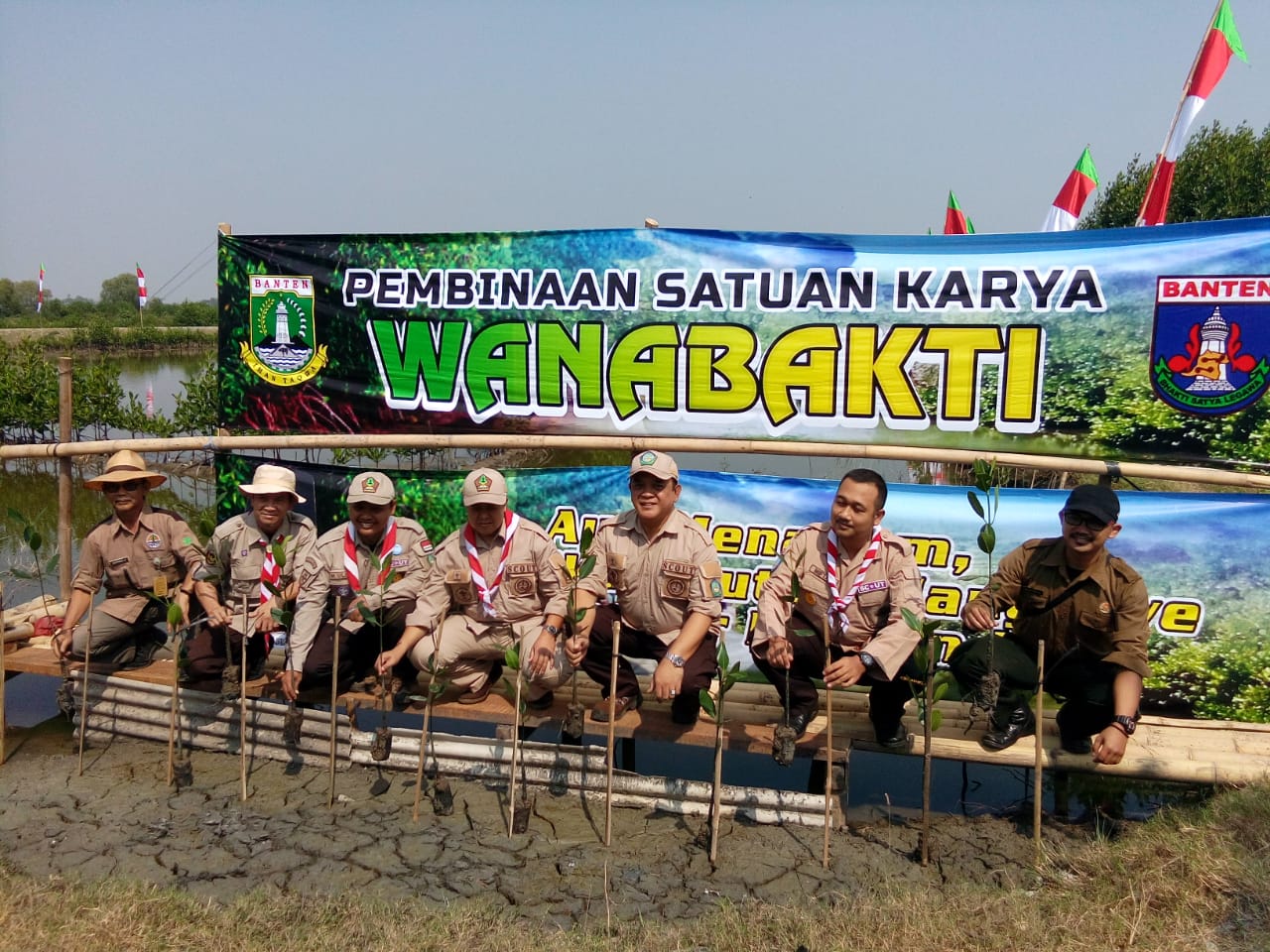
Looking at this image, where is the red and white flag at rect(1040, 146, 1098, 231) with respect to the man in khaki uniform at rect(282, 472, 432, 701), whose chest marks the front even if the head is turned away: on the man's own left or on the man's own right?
on the man's own left

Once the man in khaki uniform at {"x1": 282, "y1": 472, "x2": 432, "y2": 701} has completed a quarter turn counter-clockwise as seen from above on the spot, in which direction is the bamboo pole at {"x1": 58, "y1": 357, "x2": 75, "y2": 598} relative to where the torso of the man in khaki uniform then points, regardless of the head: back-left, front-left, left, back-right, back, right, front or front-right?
back-left

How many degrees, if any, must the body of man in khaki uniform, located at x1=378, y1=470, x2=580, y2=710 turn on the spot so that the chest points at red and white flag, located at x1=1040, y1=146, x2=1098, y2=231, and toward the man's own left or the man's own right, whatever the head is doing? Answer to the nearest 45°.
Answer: approximately 135° to the man's own left

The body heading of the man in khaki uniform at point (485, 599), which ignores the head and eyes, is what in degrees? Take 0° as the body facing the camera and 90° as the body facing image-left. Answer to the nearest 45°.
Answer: approximately 0°

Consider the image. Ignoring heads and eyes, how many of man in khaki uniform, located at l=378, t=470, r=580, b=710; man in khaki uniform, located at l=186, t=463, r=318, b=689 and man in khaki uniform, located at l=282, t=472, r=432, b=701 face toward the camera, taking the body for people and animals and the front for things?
3

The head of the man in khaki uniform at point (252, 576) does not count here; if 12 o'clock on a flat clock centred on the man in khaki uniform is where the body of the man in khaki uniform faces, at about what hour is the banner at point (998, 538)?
The banner is roughly at 10 o'clock from the man in khaki uniform.
